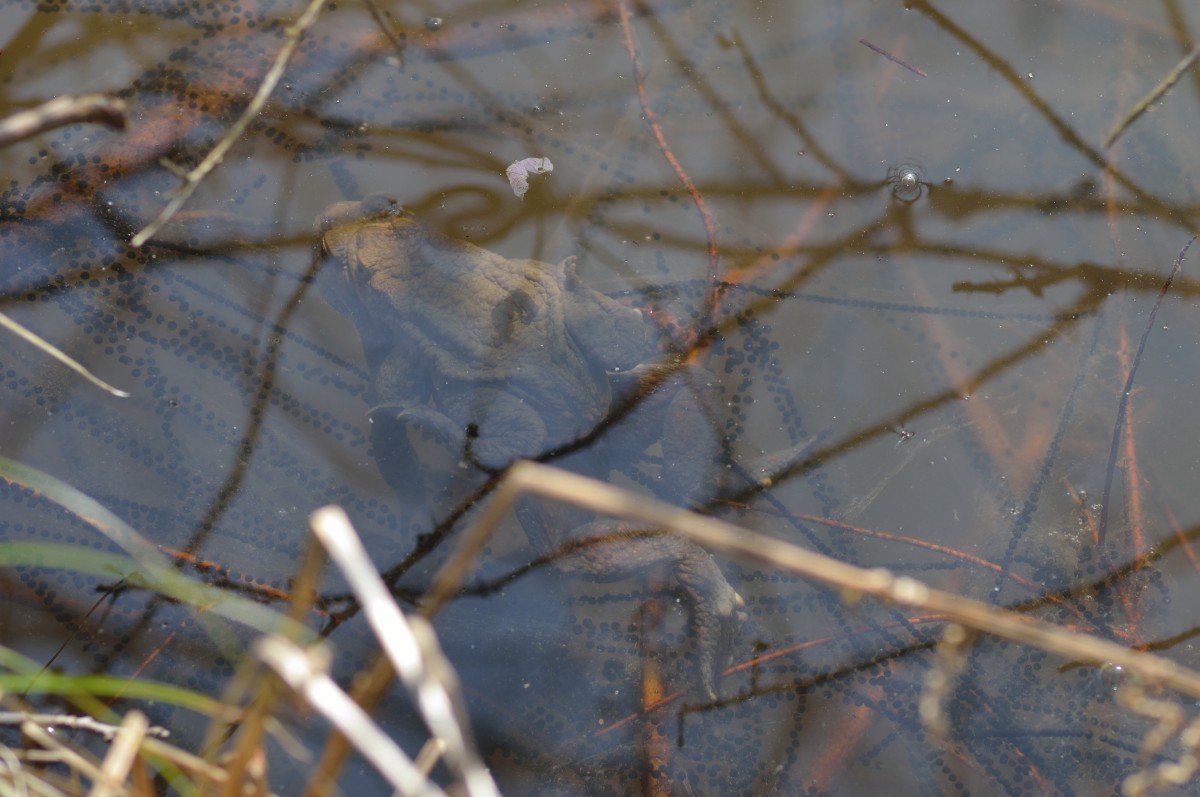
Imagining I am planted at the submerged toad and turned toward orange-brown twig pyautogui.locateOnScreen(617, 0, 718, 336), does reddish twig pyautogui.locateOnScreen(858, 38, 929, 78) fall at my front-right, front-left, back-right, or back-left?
front-right

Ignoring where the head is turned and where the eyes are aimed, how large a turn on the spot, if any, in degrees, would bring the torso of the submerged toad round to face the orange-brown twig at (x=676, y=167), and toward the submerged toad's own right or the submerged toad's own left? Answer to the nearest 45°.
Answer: approximately 90° to the submerged toad's own right

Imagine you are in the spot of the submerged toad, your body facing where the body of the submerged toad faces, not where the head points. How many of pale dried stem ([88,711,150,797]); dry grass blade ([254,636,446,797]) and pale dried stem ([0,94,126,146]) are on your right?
0

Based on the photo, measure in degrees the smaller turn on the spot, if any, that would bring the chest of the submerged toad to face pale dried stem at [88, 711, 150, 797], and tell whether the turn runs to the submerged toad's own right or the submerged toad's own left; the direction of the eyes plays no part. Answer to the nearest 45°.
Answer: approximately 135° to the submerged toad's own left

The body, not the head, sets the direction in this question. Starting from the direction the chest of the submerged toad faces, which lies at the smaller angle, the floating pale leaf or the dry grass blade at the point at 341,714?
the floating pale leaf

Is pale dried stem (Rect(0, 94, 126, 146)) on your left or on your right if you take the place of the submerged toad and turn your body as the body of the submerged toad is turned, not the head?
on your left

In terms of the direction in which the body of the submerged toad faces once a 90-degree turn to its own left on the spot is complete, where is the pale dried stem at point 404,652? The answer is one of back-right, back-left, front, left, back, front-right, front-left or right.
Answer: front-left

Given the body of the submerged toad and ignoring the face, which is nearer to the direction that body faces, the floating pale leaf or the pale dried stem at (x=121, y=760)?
the floating pale leaf

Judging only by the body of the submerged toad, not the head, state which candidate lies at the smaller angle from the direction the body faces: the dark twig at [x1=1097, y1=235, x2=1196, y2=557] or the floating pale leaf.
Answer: the floating pale leaf

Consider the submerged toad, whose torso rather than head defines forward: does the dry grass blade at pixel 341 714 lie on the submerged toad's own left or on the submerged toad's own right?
on the submerged toad's own left

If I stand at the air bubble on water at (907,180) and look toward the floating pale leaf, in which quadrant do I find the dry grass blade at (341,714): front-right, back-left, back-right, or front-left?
front-left

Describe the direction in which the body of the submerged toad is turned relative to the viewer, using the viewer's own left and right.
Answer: facing away from the viewer and to the left of the viewer

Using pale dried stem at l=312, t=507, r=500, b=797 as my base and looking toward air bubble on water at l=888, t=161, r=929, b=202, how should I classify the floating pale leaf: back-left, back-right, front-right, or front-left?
front-left
